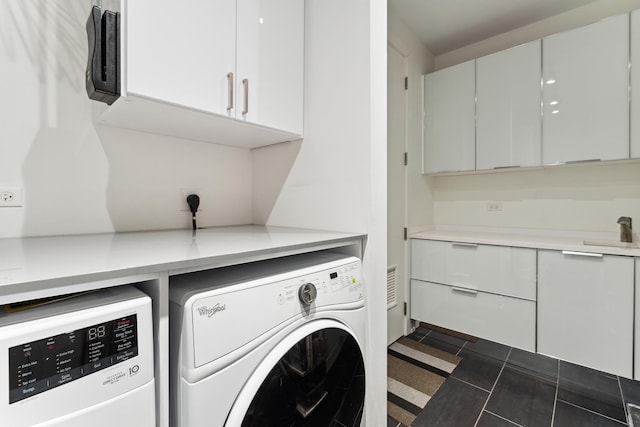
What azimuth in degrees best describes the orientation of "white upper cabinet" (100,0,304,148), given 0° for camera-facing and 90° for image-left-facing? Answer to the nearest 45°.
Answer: approximately 315°
